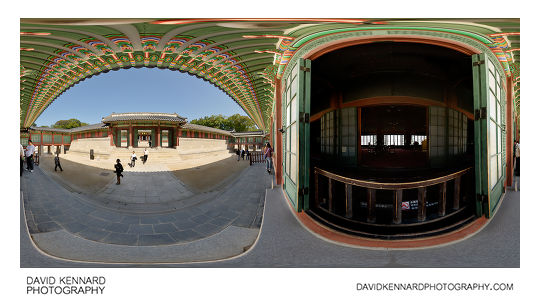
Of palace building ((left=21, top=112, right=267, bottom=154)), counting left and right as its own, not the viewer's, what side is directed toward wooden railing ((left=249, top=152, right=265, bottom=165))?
front

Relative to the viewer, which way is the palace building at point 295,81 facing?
toward the camera
